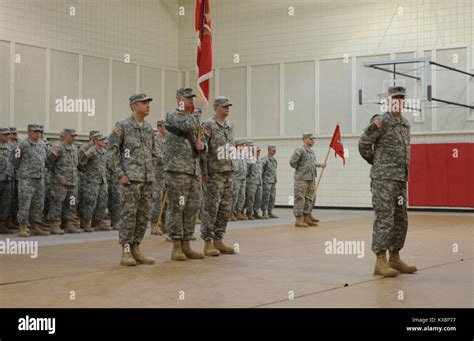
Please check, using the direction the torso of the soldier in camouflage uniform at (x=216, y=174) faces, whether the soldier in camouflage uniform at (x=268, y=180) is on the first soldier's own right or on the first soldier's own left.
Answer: on the first soldier's own left

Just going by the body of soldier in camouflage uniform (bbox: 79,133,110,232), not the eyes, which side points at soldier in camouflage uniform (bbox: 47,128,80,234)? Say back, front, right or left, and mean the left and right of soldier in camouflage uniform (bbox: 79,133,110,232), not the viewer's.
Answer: right

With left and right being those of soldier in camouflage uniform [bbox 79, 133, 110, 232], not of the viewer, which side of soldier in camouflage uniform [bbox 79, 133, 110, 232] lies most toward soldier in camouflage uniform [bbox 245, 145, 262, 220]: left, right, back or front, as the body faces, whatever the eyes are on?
left

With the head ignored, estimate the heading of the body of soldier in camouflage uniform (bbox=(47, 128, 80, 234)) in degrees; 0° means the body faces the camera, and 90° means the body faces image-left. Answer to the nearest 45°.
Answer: approximately 315°

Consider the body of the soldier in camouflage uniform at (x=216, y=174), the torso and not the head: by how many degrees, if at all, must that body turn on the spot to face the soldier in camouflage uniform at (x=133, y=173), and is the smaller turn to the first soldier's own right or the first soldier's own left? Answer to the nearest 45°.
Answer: approximately 90° to the first soldier's own right

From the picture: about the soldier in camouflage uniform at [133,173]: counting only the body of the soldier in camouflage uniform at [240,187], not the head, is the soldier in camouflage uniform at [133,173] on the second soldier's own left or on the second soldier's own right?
on the second soldier's own right

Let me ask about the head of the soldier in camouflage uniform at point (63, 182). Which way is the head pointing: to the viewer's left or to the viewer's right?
to the viewer's right

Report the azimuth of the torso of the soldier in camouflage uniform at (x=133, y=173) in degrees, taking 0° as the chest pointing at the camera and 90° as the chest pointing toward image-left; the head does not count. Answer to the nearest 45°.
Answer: approximately 315°

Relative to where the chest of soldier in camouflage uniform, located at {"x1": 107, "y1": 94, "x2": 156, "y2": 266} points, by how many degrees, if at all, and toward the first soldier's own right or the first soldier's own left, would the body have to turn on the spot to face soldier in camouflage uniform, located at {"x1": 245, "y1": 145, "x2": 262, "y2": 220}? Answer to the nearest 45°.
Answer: approximately 135° to the first soldier's own left

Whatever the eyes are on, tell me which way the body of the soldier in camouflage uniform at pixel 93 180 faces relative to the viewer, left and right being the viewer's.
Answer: facing the viewer and to the right of the viewer

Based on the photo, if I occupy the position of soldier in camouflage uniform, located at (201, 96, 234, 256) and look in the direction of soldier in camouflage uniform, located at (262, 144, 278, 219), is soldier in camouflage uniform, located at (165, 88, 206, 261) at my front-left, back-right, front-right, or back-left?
back-left
